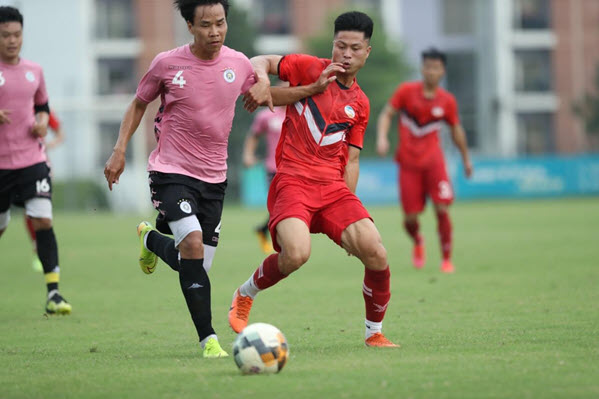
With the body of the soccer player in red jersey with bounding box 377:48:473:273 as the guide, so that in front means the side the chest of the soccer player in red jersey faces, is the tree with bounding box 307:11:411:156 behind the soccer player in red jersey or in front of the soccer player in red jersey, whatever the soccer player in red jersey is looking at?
behind

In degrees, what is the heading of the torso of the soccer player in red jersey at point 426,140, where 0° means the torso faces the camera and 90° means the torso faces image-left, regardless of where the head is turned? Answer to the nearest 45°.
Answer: approximately 0°

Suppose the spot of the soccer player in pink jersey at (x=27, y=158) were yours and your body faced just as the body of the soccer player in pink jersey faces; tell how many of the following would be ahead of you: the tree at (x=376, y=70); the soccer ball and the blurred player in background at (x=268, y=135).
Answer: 1

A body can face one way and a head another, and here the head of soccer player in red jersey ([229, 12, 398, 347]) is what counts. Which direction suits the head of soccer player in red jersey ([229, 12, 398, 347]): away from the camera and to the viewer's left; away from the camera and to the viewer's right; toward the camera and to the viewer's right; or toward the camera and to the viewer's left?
toward the camera and to the viewer's left

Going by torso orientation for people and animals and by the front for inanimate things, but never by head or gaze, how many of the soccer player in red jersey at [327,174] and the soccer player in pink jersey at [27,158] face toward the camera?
2

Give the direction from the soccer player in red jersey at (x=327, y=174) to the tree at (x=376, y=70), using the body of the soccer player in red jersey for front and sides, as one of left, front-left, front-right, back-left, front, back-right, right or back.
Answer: back

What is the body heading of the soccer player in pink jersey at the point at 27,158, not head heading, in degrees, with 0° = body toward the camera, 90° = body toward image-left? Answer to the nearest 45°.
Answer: approximately 0°
